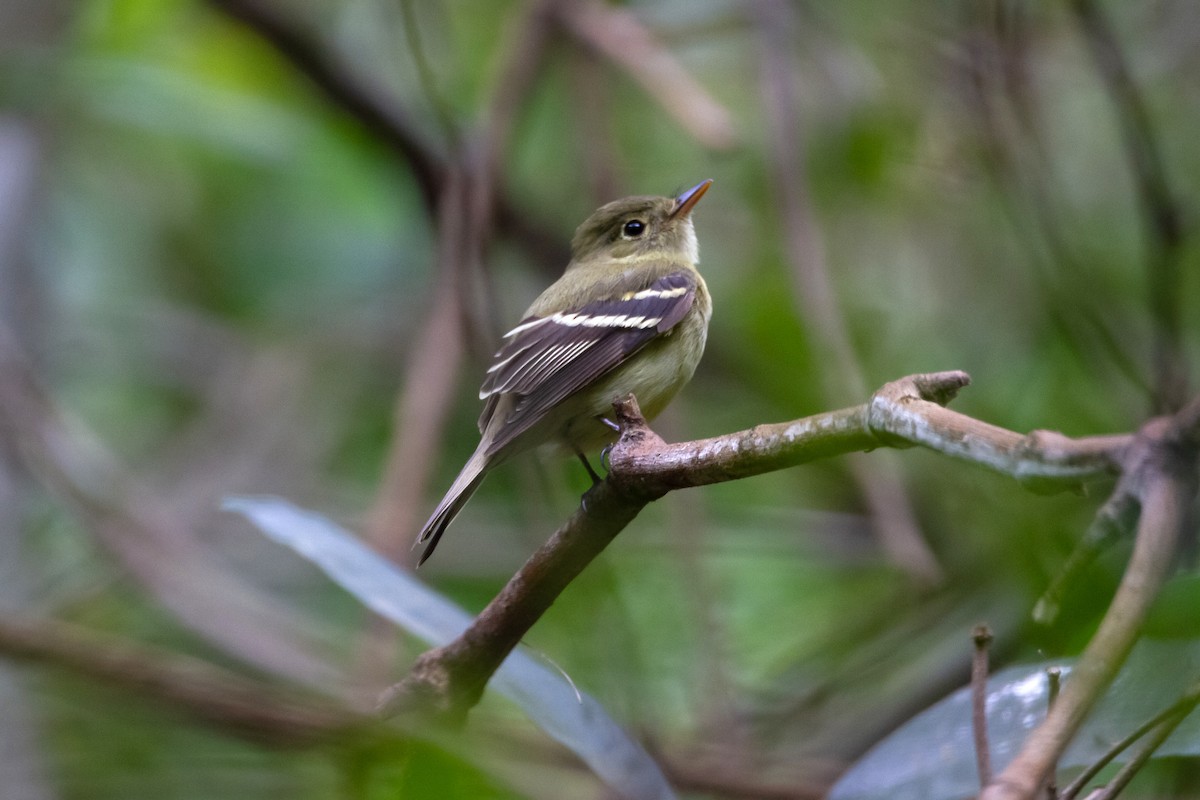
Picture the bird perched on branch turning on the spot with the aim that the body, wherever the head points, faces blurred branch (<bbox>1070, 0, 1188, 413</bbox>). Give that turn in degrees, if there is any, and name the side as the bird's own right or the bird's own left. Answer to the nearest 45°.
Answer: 0° — it already faces it

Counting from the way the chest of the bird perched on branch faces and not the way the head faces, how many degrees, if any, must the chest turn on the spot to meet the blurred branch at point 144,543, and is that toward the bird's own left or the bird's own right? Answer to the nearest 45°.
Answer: approximately 135° to the bird's own left

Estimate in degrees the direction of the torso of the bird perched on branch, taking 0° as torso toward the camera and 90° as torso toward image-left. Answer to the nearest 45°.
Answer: approximately 270°
